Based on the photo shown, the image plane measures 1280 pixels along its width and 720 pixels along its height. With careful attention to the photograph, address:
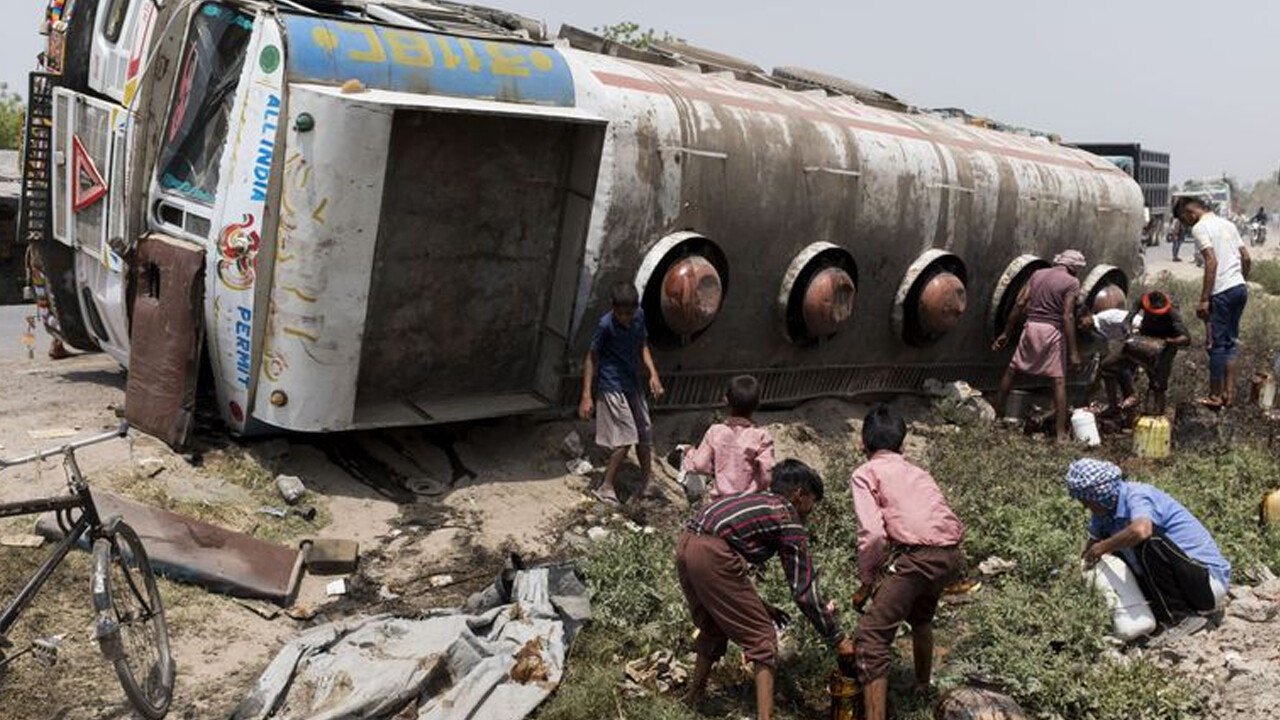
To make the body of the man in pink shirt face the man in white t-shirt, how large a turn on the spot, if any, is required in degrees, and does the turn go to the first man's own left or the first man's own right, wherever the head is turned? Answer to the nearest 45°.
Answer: approximately 45° to the first man's own right

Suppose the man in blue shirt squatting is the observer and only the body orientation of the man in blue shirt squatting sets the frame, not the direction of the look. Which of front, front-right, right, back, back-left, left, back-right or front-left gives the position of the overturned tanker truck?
front

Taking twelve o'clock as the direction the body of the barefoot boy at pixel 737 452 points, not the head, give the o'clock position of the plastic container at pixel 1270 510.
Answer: The plastic container is roughly at 2 o'clock from the barefoot boy.

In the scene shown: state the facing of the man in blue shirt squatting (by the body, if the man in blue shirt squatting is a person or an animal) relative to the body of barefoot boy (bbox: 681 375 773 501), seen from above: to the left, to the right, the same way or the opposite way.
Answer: to the left

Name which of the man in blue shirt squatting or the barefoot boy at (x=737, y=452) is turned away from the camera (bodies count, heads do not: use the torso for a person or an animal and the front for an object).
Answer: the barefoot boy

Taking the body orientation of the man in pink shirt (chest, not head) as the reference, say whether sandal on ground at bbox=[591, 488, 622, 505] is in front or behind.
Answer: in front

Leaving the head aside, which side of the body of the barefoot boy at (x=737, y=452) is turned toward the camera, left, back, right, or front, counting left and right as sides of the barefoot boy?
back

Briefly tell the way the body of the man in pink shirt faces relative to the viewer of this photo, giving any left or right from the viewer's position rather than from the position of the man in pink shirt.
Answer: facing away from the viewer and to the left of the viewer

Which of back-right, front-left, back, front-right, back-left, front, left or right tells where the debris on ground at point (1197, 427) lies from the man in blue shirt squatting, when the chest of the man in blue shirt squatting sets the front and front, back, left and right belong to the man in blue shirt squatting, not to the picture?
right

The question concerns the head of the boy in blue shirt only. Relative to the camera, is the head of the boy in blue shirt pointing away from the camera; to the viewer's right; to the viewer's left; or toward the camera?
toward the camera

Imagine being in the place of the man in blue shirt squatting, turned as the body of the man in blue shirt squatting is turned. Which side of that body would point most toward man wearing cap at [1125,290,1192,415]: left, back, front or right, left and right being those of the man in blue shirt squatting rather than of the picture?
right

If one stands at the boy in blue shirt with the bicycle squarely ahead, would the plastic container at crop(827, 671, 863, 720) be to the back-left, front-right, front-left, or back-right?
front-left

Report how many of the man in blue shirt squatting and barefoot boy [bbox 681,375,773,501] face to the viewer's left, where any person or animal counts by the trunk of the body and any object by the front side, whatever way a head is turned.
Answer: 1

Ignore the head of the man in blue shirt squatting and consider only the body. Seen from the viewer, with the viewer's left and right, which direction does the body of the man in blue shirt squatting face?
facing to the left of the viewer

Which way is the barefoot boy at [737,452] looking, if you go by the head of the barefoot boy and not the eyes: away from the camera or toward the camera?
away from the camera

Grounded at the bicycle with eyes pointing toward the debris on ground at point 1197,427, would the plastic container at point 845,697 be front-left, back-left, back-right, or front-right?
front-right

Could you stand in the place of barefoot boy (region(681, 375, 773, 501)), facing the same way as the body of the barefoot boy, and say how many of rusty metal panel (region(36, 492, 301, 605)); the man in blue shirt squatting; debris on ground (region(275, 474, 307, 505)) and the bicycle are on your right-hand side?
1

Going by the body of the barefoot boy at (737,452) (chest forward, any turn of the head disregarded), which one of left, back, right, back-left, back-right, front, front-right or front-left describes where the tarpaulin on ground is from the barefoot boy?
back-left

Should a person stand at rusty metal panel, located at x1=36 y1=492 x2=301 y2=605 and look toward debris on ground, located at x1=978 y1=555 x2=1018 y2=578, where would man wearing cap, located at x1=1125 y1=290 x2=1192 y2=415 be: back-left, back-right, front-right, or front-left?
front-left

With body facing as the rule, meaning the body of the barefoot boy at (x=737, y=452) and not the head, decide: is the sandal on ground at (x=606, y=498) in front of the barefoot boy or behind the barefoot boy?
in front

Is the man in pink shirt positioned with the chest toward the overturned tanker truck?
yes
